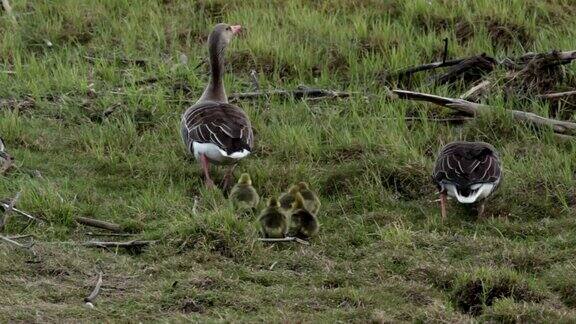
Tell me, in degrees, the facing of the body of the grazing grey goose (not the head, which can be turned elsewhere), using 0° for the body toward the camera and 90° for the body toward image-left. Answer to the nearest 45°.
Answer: approximately 180°

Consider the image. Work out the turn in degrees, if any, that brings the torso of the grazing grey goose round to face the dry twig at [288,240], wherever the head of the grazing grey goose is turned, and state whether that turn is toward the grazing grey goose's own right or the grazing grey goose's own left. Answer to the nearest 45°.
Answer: approximately 135° to the grazing grey goose's own left

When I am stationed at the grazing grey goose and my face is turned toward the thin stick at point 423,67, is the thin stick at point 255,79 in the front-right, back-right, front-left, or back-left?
front-left

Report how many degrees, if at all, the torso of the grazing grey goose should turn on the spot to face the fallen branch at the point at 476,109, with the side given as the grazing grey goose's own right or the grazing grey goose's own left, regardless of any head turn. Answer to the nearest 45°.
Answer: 0° — it already faces it

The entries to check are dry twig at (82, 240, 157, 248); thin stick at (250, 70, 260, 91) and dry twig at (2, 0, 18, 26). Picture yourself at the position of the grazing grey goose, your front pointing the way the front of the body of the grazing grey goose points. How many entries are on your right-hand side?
0

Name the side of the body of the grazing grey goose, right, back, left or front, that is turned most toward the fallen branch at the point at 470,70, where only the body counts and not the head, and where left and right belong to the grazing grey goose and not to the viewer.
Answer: front

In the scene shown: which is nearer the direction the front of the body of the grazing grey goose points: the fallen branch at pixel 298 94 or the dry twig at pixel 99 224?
the fallen branch

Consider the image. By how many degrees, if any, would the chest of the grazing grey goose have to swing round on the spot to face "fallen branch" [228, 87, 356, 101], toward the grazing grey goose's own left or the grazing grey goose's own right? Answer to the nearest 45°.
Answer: approximately 45° to the grazing grey goose's own left

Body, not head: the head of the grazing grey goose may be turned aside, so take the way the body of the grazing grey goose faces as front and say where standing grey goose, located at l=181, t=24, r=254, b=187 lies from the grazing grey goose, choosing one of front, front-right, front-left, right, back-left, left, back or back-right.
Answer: left

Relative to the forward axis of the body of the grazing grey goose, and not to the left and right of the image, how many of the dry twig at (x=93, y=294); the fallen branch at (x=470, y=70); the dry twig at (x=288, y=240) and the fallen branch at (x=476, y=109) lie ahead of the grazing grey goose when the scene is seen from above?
2

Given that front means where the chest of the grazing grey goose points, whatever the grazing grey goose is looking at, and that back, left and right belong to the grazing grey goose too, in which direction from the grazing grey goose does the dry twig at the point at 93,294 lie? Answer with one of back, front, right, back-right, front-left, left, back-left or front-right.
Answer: back-left

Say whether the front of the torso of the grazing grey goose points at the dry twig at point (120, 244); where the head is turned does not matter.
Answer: no

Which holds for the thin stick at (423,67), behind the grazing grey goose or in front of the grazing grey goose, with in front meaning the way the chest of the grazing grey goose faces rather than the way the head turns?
in front

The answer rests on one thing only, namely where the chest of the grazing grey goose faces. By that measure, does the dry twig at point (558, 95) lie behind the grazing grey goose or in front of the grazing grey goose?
in front

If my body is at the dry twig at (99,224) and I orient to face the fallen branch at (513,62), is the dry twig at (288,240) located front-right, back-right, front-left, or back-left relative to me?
front-right

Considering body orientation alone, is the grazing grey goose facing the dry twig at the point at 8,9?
no

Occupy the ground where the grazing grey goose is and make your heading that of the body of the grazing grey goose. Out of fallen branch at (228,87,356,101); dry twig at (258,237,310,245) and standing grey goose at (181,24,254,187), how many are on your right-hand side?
0

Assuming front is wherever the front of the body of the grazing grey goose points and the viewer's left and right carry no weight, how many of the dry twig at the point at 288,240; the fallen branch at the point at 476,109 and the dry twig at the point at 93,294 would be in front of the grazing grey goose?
1

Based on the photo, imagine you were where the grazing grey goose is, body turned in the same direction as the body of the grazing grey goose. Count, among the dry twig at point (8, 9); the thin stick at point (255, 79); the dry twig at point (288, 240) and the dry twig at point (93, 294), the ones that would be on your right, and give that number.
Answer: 0
